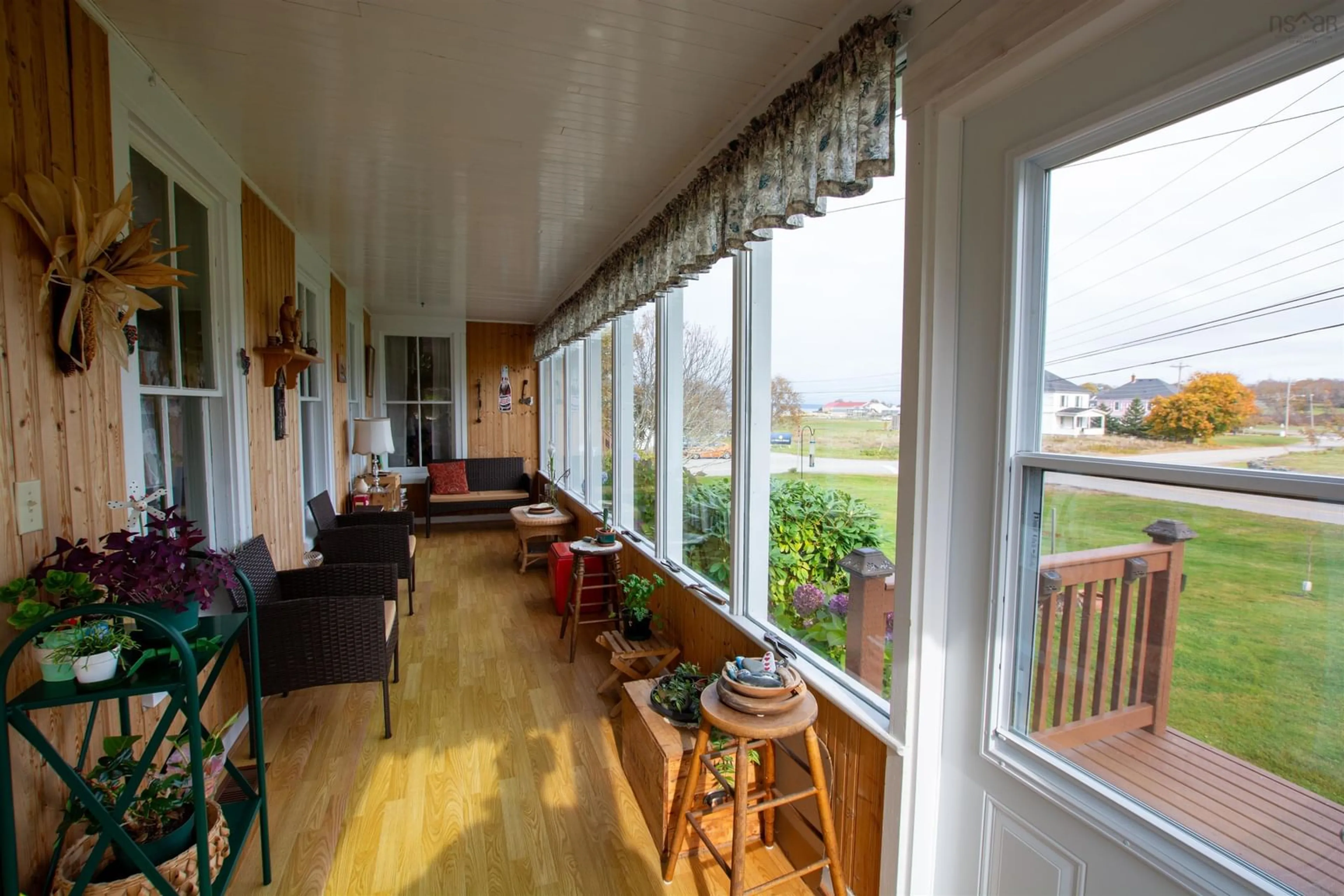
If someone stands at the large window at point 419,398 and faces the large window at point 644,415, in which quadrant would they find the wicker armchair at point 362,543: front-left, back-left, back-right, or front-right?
front-right

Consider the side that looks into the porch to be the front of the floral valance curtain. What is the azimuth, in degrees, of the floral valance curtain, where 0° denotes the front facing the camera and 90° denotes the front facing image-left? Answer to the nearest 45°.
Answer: approximately 90°

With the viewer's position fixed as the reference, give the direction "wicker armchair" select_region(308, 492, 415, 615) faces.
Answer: facing to the right of the viewer

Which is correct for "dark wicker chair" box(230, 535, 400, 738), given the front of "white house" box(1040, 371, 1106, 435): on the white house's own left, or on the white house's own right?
on the white house's own right

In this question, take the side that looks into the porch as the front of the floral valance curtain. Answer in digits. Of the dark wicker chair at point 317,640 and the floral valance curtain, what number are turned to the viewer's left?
1

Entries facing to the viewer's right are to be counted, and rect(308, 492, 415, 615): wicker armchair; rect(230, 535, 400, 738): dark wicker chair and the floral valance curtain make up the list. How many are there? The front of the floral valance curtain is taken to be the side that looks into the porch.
2

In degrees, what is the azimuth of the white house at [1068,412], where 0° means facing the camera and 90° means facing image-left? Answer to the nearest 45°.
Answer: approximately 315°

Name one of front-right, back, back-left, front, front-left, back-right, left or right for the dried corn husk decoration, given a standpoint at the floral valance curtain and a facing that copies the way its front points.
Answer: front

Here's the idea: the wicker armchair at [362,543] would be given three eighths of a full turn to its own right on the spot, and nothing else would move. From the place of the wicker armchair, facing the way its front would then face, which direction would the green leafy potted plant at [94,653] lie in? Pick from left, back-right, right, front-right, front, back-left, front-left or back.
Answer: front-left

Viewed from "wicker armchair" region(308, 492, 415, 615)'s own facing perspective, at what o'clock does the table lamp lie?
The table lamp is roughly at 9 o'clock from the wicker armchair.

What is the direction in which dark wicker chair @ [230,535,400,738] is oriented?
to the viewer's right

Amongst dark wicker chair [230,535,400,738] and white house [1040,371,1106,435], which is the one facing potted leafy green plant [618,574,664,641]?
the dark wicker chair
